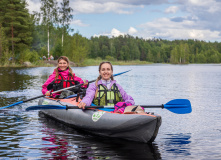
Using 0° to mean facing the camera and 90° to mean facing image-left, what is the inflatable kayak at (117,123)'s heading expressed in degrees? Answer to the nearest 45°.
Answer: approximately 315°

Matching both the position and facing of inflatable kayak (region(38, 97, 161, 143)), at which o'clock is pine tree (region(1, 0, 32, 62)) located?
The pine tree is roughly at 7 o'clock from the inflatable kayak.

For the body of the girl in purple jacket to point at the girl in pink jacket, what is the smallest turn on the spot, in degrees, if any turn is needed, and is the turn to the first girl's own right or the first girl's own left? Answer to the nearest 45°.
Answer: approximately 135° to the first girl's own right
